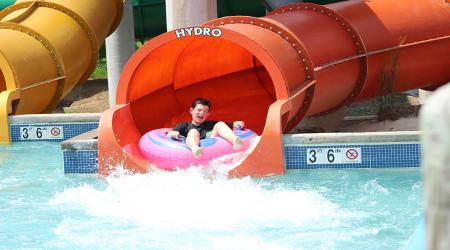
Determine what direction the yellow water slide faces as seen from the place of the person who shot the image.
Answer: facing the viewer and to the left of the viewer

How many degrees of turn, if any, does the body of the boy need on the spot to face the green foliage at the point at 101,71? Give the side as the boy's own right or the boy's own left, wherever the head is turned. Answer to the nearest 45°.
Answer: approximately 180°

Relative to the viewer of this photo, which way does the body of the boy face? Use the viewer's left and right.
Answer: facing the viewer

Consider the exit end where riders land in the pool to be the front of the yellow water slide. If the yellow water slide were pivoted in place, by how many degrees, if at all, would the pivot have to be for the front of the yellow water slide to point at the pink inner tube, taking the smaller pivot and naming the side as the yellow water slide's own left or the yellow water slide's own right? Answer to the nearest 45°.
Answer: approximately 45° to the yellow water slide's own left
